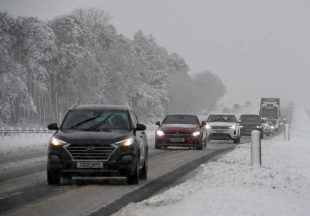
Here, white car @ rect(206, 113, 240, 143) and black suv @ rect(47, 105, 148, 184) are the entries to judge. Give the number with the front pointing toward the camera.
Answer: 2

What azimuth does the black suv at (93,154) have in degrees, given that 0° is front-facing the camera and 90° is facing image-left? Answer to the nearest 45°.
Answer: approximately 0°

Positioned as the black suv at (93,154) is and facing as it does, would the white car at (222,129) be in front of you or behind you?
behind

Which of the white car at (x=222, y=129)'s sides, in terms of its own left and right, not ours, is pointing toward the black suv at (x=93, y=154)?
front

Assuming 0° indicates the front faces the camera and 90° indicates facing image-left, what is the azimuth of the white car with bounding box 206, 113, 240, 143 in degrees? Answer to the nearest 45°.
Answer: approximately 0°
